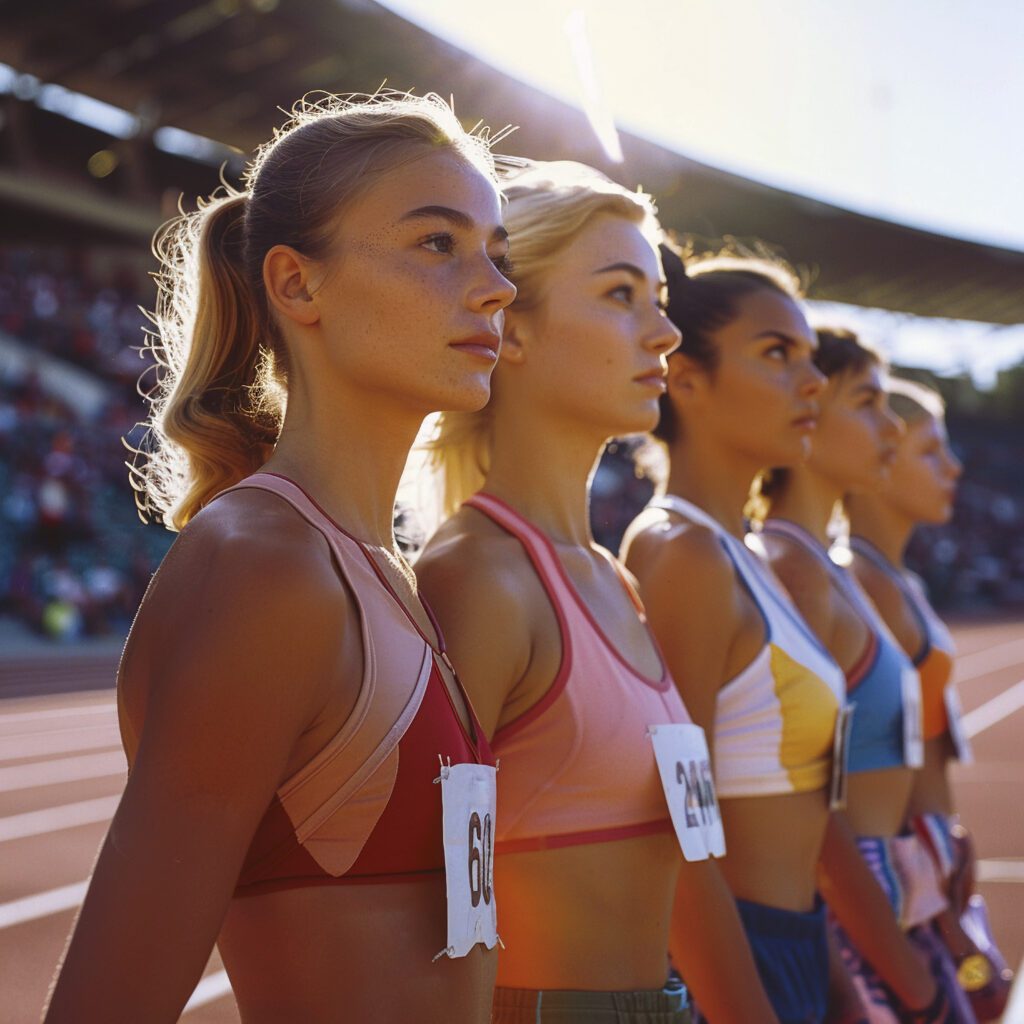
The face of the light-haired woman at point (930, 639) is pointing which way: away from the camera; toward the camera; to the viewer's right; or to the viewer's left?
to the viewer's right

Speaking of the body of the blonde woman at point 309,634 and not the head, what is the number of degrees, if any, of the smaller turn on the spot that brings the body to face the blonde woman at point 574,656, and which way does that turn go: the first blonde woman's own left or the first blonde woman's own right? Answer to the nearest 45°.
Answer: approximately 45° to the first blonde woman's own left

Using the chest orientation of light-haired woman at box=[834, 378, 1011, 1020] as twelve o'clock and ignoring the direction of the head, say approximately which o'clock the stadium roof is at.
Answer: The stadium roof is roughly at 8 o'clock from the light-haired woman.

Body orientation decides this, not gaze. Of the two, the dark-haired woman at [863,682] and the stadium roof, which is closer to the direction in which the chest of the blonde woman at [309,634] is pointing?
the dark-haired woman

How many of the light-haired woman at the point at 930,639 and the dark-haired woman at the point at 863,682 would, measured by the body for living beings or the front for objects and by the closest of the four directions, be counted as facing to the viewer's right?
2

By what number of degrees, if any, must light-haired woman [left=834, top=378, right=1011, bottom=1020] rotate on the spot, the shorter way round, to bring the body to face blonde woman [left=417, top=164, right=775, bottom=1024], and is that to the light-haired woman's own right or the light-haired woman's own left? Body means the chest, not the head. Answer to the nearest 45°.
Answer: approximately 90° to the light-haired woman's own right

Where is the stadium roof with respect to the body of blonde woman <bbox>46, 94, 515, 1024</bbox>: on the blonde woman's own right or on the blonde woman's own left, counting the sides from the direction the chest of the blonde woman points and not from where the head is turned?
on the blonde woman's own left

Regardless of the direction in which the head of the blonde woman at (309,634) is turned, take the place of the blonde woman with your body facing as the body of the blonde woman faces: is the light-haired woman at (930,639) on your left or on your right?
on your left

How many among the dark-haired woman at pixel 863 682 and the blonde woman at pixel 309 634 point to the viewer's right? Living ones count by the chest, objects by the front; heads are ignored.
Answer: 2

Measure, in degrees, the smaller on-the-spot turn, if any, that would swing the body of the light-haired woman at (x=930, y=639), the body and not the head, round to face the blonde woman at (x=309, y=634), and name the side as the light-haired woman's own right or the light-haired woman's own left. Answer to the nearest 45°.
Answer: approximately 90° to the light-haired woman's own right

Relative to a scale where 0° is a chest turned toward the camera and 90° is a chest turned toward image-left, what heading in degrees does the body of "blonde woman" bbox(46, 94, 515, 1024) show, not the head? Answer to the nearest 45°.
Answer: approximately 270°

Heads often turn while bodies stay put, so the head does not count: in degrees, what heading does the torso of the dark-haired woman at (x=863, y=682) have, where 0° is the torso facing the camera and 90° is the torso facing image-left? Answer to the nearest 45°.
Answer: approximately 270°

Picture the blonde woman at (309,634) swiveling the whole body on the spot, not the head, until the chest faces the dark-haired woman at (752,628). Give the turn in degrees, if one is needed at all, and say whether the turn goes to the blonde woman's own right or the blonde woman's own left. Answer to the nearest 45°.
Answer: approximately 45° to the blonde woman's own left

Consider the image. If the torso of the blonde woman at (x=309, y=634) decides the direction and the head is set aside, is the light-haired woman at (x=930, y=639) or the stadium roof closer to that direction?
the light-haired woman

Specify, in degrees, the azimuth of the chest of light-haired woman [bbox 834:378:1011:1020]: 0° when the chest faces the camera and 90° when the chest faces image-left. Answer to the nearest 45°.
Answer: approximately 270°
